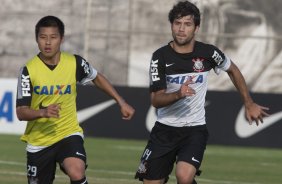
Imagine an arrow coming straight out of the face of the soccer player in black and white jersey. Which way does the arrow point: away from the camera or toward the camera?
toward the camera

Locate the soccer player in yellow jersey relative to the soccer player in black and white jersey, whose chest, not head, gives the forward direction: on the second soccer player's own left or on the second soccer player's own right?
on the second soccer player's own right

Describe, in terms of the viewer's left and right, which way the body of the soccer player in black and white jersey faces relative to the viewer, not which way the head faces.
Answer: facing the viewer

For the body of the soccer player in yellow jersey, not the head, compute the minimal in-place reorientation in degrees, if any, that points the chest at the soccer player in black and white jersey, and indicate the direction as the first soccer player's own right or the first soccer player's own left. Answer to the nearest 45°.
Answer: approximately 90° to the first soccer player's own left

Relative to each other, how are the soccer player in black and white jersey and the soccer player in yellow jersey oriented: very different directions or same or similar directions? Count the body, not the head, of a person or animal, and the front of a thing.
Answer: same or similar directions

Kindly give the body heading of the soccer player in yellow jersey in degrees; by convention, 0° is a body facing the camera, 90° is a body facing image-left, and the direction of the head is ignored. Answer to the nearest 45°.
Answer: approximately 0°

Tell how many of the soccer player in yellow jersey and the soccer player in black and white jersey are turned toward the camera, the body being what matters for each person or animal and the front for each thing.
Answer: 2
